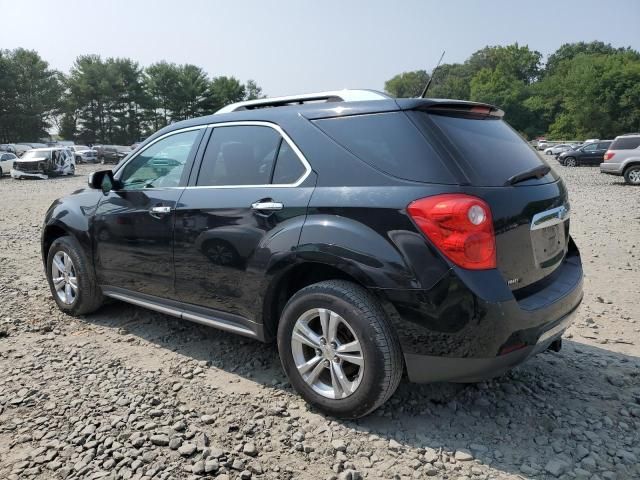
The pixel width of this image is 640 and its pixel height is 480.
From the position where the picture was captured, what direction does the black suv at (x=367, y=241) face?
facing away from the viewer and to the left of the viewer

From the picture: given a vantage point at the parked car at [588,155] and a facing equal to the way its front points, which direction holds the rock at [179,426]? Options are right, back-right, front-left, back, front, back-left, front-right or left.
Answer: left

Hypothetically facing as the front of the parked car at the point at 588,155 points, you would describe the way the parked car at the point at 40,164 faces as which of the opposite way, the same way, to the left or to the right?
to the left

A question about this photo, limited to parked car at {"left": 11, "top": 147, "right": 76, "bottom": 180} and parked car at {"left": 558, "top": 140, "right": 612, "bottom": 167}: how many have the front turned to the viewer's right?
0

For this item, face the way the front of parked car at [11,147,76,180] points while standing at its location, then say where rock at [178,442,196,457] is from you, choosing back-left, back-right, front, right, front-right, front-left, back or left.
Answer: front-left

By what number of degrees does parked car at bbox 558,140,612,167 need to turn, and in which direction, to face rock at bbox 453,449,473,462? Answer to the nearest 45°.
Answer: approximately 90° to its left

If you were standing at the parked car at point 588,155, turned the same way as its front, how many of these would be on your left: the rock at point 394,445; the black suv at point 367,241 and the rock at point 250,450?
3

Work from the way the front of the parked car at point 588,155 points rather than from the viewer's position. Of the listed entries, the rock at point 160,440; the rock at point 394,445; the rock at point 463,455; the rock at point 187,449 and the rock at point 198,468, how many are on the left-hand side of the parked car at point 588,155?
5

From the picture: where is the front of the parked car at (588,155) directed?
to the viewer's left

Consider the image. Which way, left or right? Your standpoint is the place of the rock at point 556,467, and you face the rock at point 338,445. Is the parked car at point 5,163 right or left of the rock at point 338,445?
right

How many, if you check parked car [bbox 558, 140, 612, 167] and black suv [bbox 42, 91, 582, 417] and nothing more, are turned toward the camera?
0

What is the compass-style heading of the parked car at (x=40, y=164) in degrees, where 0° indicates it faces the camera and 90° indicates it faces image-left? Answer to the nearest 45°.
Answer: approximately 45°

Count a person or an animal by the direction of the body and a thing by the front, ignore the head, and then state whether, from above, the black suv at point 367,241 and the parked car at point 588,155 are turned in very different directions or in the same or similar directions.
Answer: same or similar directions

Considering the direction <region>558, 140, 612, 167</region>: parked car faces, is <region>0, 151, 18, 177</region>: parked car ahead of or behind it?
ahead

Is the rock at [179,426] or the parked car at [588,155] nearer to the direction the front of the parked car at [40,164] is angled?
the rock

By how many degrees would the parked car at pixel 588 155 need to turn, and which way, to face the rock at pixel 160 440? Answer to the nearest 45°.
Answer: approximately 90° to its left
